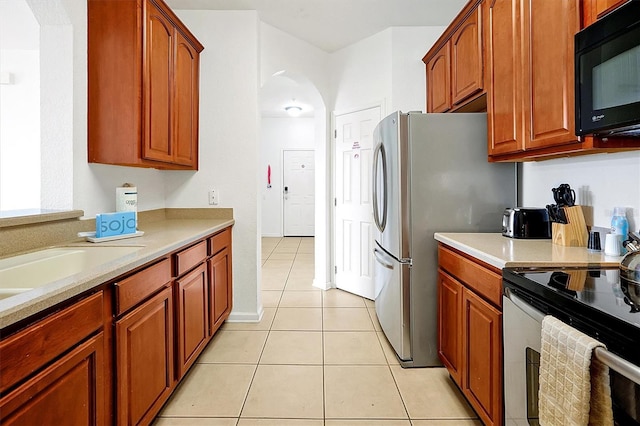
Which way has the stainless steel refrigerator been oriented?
to the viewer's left

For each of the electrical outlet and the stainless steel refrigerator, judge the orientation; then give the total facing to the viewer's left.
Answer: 1

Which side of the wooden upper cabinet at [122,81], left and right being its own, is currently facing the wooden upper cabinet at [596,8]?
front

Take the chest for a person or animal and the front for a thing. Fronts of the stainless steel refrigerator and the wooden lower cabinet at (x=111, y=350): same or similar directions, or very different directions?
very different directions

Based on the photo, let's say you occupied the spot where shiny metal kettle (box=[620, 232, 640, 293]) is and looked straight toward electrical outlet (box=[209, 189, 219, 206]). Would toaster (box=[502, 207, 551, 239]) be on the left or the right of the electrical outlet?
right

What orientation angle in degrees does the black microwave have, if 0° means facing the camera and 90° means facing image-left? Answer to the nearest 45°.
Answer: approximately 45°

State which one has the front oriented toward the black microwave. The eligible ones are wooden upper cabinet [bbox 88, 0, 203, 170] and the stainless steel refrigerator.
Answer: the wooden upper cabinet

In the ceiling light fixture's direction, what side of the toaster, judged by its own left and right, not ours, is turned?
right

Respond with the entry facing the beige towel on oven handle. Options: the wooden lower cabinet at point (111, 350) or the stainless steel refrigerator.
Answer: the wooden lower cabinet

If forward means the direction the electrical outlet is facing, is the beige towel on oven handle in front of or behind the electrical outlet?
in front

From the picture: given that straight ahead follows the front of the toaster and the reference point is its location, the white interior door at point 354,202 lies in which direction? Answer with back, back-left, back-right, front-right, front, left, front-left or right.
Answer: right

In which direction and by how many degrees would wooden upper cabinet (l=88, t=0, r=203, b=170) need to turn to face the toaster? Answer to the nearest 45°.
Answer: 0° — it already faces it
